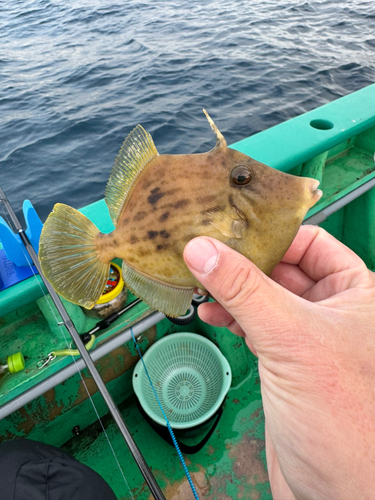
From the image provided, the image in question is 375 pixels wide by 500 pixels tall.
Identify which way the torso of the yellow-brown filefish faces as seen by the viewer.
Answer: to the viewer's right
